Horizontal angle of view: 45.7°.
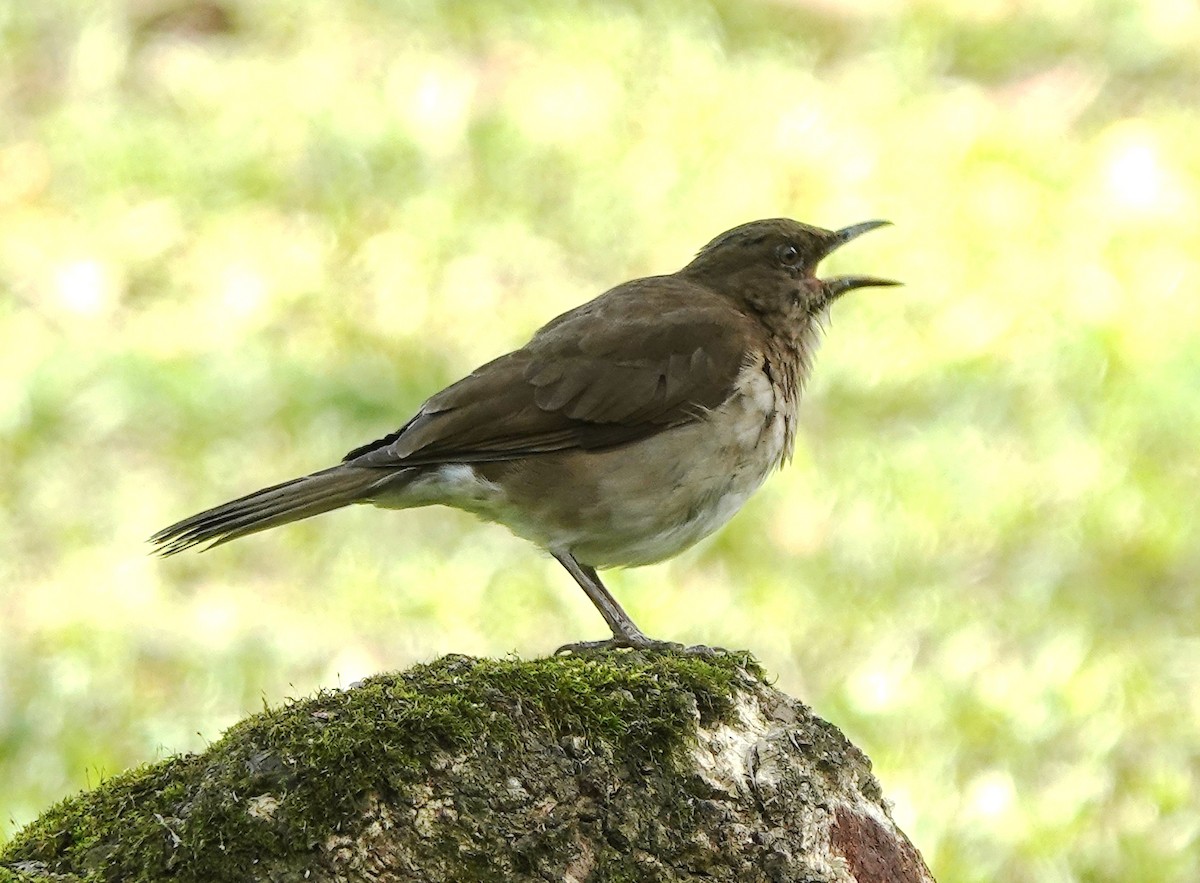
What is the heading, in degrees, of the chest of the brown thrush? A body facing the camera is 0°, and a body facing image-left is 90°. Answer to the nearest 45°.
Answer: approximately 270°
